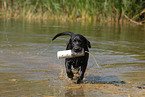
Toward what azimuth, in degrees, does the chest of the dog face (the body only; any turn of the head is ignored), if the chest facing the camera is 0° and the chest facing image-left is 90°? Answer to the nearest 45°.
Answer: approximately 0°
